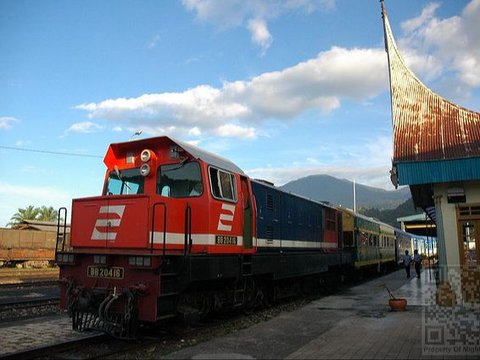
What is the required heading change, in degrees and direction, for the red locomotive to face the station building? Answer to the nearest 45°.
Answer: approximately 135° to its left

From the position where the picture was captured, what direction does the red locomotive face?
facing the viewer and to the left of the viewer
